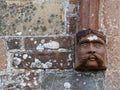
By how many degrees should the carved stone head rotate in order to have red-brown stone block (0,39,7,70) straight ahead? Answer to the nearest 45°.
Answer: approximately 90° to its right

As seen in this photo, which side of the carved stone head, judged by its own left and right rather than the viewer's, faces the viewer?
front

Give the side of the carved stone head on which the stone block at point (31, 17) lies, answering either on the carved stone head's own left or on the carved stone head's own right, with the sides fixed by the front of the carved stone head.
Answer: on the carved stone head's own right

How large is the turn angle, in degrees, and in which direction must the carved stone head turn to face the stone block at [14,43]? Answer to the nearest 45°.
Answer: approximately 90° to its right
